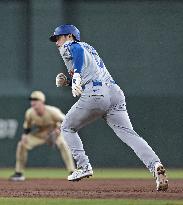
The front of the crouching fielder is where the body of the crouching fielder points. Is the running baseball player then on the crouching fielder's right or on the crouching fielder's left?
on the crouching fielder's left

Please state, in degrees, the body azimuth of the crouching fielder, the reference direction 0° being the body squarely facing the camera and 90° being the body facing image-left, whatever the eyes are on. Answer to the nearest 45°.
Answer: approximately 45°
